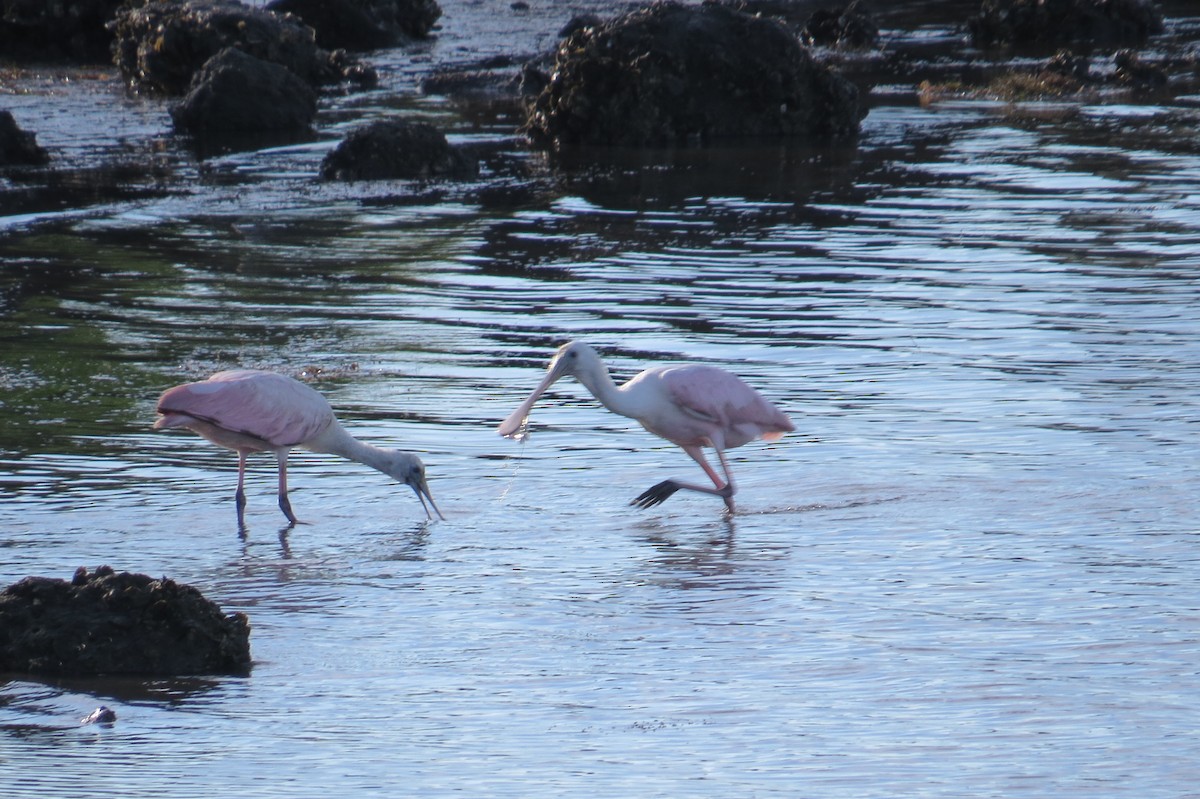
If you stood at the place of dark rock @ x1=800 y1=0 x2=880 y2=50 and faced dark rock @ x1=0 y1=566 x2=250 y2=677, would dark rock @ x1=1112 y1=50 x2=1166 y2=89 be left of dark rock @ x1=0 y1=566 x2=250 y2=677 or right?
left

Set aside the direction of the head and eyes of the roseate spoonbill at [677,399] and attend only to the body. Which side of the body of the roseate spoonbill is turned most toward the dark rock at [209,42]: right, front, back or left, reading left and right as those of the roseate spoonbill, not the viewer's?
right

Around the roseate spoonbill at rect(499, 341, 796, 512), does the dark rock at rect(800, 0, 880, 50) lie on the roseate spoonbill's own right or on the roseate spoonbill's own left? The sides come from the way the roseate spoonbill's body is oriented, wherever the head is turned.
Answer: on the roseate spoonbill's own right

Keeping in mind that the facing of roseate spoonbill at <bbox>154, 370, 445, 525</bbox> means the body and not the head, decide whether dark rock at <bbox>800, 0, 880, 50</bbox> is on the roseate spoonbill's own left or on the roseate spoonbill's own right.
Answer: on the roseate spoonbill's own left

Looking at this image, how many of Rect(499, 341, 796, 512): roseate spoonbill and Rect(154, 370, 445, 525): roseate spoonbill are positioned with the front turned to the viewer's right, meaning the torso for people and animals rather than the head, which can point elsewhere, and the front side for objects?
1

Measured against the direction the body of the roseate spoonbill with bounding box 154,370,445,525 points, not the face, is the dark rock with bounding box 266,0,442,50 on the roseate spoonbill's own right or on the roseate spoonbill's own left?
on the roseate spoonbill's own left

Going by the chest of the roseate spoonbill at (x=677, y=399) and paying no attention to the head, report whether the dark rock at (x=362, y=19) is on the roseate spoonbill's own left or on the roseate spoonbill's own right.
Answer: on the roseate spoonbill's own right

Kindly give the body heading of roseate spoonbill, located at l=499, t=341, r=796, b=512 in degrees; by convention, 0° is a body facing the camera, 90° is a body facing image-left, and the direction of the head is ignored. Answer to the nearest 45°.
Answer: approximately 90°

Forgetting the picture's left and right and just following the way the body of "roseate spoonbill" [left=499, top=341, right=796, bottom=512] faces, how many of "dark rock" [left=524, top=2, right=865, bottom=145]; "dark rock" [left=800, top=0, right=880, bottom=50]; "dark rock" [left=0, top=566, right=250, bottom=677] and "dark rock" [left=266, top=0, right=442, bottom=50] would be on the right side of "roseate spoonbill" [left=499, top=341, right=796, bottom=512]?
3

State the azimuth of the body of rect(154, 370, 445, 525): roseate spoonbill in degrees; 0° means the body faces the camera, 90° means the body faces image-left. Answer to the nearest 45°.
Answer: approximately 270°

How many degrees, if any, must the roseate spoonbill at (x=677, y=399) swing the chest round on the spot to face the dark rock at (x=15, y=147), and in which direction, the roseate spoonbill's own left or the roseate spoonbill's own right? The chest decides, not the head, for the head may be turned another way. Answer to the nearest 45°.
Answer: approximately 45° to the roseate spoonbill's own right

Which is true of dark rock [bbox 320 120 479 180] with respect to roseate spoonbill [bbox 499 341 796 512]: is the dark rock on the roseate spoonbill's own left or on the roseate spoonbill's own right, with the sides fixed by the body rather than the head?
on the roseate spoonbill's own right

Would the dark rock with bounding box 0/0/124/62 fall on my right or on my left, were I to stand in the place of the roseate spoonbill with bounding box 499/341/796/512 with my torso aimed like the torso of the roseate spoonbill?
on my right

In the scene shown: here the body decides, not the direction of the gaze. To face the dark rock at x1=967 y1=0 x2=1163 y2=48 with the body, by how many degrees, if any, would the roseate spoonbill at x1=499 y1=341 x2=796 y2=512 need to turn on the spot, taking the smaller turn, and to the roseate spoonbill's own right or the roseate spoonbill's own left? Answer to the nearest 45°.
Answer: approximately 90° to the roseate spoonbill's own right

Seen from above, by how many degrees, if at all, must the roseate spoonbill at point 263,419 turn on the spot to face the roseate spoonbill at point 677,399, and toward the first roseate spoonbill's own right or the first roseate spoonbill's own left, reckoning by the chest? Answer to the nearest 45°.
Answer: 0° — it already faces it

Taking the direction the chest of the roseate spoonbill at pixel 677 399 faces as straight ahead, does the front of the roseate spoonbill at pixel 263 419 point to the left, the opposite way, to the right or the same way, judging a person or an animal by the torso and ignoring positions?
the opposite way
